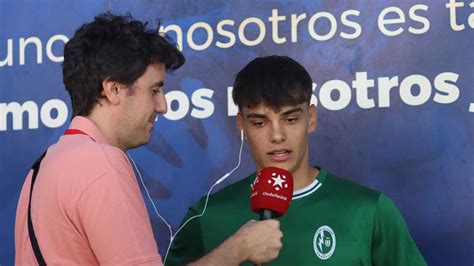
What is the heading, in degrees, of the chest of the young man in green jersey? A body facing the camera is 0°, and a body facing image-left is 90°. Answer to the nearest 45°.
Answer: approximately 0°
